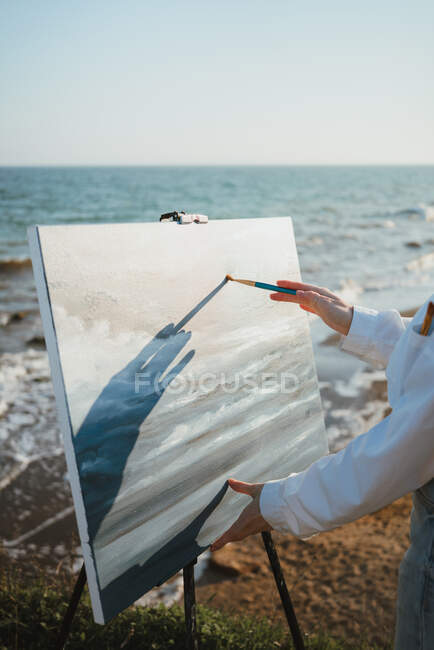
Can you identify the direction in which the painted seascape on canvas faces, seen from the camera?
facing the viewer and to the right of the viewer
